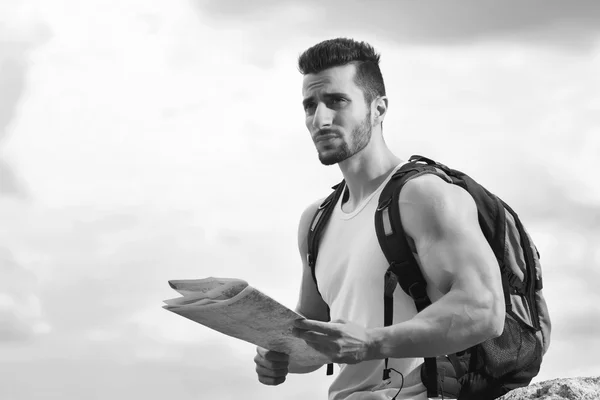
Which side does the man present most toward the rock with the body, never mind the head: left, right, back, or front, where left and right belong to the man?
left

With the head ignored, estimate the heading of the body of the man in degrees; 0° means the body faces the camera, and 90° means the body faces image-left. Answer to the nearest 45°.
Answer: approximately 45°
